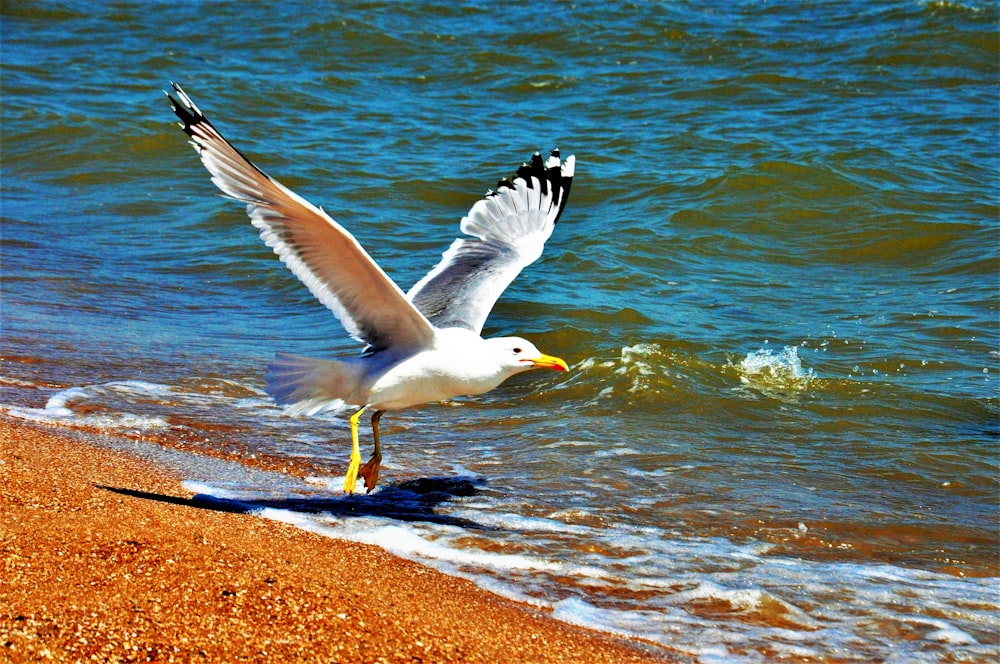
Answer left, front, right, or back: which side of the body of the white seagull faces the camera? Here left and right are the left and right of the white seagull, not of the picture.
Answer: right
